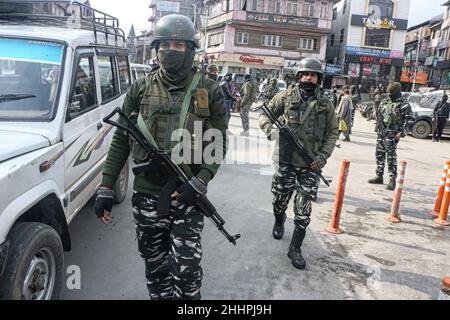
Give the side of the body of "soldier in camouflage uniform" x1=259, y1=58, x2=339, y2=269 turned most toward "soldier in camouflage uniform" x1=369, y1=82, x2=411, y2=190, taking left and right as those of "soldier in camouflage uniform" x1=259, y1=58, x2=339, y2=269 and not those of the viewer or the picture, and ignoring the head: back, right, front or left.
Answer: back

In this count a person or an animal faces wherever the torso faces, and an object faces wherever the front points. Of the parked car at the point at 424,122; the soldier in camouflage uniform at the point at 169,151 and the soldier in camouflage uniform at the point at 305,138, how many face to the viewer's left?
1

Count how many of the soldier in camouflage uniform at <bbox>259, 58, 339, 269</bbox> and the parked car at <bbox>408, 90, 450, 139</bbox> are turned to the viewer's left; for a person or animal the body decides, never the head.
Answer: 1

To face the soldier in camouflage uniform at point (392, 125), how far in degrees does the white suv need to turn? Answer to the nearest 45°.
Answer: approximately 135° to its left

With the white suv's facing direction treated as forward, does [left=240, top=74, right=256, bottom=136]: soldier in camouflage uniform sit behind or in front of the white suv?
behind

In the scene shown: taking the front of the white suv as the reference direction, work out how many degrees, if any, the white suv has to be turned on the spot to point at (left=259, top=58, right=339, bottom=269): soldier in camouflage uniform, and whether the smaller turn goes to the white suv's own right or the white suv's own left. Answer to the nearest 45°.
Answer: approximately 135° to the white suv's own left

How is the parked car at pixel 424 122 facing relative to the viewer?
to the viewer's left

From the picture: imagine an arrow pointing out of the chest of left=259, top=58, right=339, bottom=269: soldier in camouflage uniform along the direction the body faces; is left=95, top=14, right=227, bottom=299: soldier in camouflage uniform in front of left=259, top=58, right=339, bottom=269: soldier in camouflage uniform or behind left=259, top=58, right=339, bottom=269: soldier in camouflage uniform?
in front

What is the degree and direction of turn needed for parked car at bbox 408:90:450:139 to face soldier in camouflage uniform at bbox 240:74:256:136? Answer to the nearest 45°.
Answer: approximately 45° to its left

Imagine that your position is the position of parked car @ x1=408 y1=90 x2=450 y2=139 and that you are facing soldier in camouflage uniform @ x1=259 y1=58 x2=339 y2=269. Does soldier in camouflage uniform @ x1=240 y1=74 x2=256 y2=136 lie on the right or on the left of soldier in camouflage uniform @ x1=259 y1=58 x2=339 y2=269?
right

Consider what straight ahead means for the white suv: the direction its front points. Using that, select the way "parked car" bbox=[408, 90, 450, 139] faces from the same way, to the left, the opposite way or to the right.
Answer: to the right

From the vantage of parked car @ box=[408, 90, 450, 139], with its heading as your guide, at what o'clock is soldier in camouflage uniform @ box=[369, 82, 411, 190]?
The soldier in camouflage uniform is roughly at 9 o'clock from the parked car.
